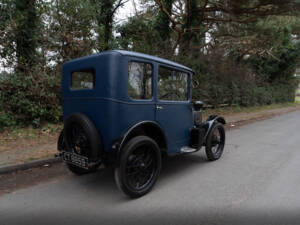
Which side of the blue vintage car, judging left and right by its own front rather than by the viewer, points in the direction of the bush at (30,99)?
left

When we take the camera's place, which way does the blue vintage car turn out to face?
facing away from the viewer and to the right of the viewer
